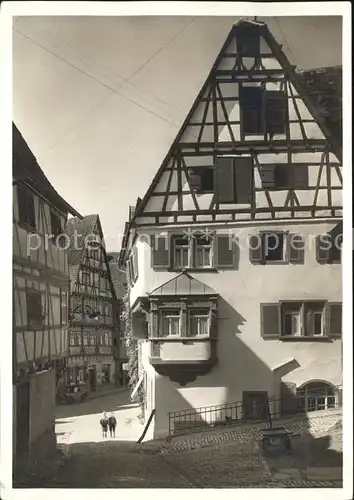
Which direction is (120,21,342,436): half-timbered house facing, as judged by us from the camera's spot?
facing the viewer
